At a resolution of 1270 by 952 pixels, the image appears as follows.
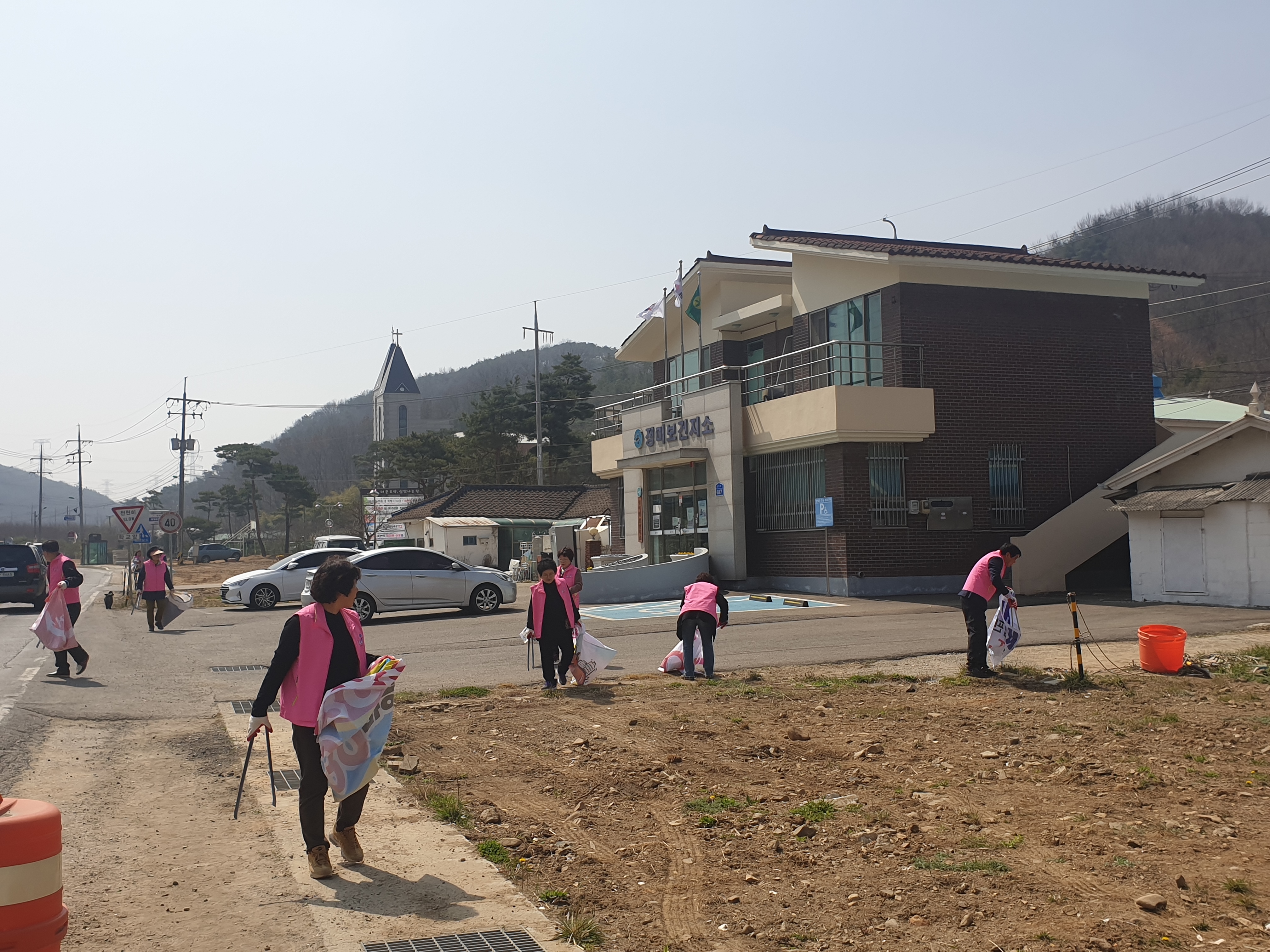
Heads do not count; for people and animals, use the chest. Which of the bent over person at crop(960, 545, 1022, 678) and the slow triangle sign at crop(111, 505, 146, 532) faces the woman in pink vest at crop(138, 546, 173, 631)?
the slow triangle sign

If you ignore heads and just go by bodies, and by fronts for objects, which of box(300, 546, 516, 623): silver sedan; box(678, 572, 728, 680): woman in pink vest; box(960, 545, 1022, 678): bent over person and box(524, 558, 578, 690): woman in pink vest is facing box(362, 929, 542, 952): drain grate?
box(524, 558, 578, 690): woman in pink vest

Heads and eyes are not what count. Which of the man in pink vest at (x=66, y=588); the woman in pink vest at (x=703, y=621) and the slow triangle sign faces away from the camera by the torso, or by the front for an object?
the woman in pink vest at (x=703, y=621)

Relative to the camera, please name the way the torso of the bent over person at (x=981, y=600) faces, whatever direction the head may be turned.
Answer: to the viewer's right

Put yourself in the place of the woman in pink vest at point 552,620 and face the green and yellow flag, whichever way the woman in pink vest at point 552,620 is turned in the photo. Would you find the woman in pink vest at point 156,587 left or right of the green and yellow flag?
left

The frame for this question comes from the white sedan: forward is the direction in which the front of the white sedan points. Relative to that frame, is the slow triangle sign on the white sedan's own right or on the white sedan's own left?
on the white sedan's own right

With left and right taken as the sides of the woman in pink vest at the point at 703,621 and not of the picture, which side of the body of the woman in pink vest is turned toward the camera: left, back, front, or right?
back

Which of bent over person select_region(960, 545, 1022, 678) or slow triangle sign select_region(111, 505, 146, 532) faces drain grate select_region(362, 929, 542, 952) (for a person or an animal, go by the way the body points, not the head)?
the slow triangle sign

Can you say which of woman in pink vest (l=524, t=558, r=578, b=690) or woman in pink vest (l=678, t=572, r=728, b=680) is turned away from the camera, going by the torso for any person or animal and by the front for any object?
woman in pink vest (l=678, t=572, r=728, b=680)

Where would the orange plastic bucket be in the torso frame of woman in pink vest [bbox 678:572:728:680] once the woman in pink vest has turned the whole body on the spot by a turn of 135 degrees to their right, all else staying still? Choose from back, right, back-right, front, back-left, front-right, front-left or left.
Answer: front-left

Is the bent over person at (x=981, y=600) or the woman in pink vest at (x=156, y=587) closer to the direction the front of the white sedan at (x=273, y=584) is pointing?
the woman in pink vest

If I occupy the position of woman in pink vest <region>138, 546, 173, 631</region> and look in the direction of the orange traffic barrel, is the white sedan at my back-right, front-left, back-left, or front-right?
back-left

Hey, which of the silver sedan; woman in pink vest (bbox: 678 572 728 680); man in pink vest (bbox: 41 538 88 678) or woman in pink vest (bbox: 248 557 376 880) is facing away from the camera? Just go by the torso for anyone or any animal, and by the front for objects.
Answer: woman in pink vest (bbox: 678 572 728 680)

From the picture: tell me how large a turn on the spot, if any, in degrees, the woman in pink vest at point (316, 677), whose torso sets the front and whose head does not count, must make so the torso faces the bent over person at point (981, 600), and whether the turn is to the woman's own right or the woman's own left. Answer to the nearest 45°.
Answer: approximately 90° to the woman's own left

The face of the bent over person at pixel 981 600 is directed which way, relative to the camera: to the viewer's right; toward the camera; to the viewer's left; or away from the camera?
to the viewer's right
